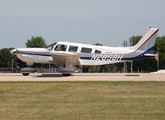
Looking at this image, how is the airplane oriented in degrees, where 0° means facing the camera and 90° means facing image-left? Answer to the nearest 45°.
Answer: approximately 90°
